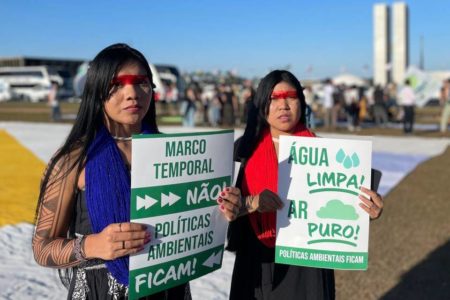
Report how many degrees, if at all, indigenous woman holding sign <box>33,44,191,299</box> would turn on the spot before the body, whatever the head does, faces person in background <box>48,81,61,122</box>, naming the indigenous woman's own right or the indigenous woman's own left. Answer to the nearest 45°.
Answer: approximately 135° to the indigenous woman's own left

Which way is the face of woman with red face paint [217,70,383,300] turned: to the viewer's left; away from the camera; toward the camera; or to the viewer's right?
toward the camera

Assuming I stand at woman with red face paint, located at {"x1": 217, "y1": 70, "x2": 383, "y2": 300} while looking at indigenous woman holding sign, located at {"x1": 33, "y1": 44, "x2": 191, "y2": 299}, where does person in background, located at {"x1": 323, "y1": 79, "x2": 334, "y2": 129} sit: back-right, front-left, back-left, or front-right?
back-right

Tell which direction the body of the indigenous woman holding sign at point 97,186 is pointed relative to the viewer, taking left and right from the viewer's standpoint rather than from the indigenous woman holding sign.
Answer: facing the viewer and to the right of the viewer

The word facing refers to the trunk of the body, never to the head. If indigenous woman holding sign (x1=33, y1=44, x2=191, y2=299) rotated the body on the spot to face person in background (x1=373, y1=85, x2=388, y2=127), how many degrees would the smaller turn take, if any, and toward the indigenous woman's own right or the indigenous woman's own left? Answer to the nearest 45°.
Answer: approximately 90° to the indigenous woman's own left

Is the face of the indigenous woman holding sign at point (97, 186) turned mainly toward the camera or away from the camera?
toward the camera

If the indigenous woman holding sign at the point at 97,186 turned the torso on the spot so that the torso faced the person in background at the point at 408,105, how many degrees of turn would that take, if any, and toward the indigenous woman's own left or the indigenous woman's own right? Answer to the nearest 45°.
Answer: approximately 90° to the indigenous woman's own left

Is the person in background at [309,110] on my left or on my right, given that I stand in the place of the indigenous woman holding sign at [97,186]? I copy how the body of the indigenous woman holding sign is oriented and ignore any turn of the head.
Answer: on my left

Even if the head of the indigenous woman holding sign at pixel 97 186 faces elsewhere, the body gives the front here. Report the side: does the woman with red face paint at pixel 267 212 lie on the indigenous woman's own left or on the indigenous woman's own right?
on the indigenous woman's own left

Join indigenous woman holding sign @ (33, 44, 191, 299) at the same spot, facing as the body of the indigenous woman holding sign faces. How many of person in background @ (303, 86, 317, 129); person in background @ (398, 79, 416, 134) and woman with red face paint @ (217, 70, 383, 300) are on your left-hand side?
3
